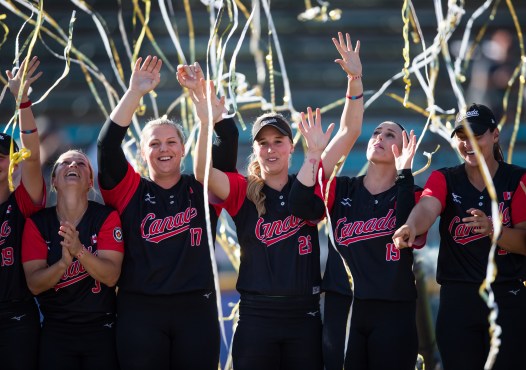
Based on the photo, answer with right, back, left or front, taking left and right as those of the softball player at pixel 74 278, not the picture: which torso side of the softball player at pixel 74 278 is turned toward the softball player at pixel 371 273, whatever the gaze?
left

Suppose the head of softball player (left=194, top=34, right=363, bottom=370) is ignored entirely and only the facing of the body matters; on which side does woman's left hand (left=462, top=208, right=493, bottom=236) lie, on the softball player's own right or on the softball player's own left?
on the softball player's own left

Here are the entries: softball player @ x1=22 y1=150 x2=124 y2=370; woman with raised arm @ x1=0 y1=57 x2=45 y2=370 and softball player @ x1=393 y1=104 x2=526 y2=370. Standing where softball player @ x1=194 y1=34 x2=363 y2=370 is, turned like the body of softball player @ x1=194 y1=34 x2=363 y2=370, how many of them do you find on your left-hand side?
1

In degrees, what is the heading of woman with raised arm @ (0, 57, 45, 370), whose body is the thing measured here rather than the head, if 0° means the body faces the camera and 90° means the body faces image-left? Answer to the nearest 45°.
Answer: approximately 0°

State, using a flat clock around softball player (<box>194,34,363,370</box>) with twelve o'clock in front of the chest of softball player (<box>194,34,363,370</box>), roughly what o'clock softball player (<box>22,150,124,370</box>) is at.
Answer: softball player (<box>22,150,124,370</box>) is roughly at 3 o'clock from softball player (<box>194,34,363,370</box>).
